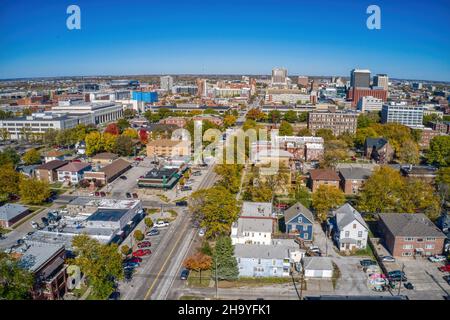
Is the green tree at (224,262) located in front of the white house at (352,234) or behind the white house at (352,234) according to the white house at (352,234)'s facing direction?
in front

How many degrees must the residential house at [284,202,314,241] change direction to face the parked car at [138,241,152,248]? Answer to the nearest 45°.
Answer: approximately 90° to its right

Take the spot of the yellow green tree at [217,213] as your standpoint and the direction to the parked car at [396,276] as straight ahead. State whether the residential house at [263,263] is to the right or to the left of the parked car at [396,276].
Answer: right

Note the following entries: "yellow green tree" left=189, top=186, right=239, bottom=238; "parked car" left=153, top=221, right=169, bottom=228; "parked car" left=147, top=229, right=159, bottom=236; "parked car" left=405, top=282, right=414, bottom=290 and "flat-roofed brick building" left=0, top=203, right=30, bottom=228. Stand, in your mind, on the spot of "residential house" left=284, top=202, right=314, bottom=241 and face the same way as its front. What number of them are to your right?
4

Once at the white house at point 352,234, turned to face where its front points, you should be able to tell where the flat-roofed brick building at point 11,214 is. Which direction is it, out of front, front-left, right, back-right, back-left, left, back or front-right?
right

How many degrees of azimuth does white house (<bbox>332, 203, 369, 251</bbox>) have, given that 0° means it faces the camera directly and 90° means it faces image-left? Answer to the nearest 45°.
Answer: approximately 0°

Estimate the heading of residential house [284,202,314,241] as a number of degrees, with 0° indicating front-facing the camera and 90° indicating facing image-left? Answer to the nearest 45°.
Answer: approximately 0°

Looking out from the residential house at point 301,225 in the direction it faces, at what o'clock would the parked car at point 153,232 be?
The parked car is roughly at 3 o'clock from the residential house.

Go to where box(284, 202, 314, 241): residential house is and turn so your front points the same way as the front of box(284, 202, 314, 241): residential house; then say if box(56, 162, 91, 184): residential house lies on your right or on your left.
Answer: on your right

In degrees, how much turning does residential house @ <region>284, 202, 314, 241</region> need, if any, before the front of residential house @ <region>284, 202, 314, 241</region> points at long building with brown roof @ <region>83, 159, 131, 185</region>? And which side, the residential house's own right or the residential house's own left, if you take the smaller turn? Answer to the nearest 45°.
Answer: approximately 135° to the residential house's own right

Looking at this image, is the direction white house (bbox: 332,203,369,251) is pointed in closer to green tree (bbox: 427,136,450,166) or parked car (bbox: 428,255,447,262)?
the parked car

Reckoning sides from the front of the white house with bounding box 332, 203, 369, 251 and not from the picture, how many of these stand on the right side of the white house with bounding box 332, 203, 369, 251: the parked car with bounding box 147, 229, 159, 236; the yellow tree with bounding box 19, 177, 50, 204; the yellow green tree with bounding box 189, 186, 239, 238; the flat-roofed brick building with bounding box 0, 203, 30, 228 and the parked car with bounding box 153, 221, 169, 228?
5

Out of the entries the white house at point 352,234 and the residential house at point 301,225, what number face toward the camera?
2
